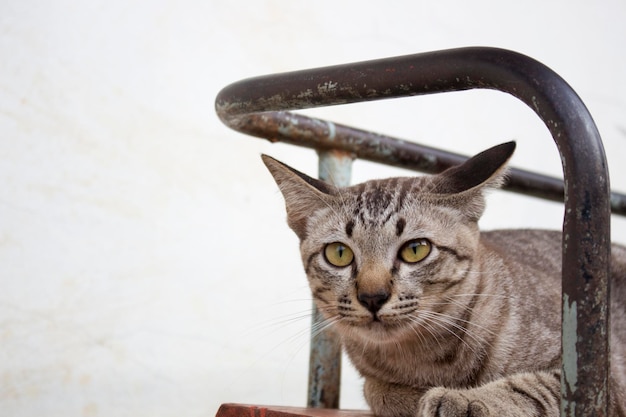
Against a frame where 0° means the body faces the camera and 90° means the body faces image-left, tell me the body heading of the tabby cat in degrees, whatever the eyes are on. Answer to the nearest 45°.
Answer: approximately 45°
